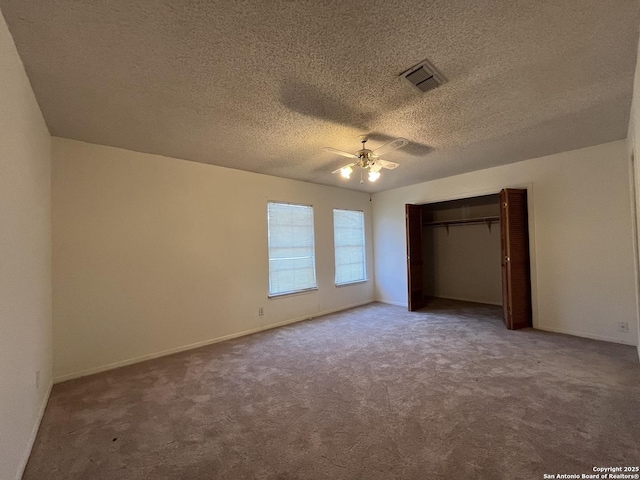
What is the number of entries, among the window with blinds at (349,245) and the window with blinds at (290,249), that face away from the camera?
0

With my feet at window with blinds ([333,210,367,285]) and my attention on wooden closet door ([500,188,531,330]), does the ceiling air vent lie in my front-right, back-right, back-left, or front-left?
front-right

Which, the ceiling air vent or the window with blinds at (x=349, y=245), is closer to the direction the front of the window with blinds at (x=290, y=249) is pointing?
the ceiling air vent

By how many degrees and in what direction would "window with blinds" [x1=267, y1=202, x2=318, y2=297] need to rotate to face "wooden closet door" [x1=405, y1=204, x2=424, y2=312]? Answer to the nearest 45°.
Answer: approximately 45° to its left

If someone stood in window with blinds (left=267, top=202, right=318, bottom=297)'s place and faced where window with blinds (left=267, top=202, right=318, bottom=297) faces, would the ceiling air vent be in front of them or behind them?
in front

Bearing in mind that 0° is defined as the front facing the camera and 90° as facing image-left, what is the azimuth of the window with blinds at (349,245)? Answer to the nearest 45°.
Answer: approximately 315°

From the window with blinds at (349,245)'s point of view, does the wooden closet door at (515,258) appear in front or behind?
in front

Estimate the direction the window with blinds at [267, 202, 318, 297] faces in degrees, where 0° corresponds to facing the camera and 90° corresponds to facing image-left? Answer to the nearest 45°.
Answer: approximately 315°

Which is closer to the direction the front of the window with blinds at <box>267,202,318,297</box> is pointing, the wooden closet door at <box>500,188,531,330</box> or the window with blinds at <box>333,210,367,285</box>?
the wooden closet door

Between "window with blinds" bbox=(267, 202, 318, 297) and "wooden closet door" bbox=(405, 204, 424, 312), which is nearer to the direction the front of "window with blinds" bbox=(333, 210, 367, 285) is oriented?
the wooden closet door

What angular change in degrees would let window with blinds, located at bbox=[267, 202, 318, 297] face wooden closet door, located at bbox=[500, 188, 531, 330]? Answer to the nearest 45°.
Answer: approximately 45° to its left

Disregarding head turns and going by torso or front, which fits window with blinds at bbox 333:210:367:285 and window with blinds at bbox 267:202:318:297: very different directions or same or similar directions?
same or similar directions

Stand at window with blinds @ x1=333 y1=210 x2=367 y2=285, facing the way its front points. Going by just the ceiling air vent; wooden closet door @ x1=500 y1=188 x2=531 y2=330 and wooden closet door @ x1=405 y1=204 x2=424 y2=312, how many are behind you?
0

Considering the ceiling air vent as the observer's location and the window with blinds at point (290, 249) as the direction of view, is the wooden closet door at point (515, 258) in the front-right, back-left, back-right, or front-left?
front-right

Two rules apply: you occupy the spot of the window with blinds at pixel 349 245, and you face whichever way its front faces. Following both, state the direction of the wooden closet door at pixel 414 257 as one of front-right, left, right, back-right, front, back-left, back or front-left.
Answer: front-left

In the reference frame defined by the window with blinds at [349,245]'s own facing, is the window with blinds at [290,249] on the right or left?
on its right

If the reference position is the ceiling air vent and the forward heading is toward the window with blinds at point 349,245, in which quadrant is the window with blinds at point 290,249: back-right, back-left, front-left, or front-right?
front-left
